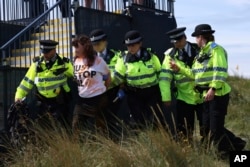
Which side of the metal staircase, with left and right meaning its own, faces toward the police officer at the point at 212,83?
left

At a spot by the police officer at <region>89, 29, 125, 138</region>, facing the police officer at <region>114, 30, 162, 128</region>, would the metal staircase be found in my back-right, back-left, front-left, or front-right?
back-left

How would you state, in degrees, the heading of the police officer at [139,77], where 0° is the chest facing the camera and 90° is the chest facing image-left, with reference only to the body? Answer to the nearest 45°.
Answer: approximately 0°

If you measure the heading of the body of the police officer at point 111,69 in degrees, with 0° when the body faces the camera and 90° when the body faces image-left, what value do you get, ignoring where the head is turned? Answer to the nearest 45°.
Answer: approximately 45°

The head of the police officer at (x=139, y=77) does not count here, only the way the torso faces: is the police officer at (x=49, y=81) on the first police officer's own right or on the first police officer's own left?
on the first police officer's own right

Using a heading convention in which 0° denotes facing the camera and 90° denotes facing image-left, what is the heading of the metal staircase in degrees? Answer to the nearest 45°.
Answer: approximately 45°

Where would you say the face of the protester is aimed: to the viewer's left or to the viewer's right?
to the viewer's left

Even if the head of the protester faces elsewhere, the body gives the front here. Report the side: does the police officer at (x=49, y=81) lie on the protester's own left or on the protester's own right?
on the protester's own right
